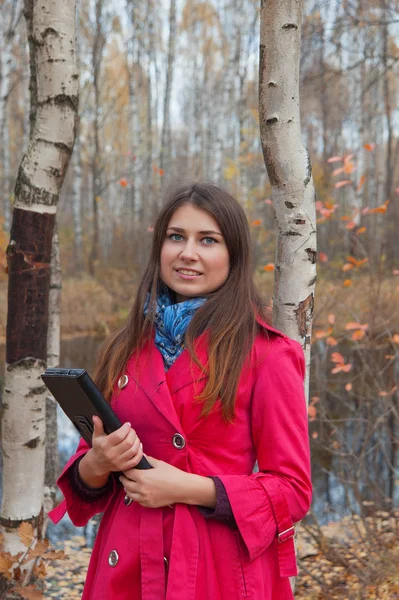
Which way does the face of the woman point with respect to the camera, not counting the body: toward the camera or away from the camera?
toward the camera

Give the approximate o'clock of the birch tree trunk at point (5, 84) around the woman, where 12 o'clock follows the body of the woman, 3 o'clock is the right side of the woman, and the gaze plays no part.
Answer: The birch tree trunk is roughly at 4 o'clock from the woman.

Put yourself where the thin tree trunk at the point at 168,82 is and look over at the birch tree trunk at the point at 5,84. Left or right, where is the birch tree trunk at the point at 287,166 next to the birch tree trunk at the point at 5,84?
left

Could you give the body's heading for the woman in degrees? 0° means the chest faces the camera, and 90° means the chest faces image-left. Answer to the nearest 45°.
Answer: approximately 45°

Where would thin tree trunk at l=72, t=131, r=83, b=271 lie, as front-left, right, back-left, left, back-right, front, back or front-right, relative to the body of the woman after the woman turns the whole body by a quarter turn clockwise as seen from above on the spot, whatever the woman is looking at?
front-right

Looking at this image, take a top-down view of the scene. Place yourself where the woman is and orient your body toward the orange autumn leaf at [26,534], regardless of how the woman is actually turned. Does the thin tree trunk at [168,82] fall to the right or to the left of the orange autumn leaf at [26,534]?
right

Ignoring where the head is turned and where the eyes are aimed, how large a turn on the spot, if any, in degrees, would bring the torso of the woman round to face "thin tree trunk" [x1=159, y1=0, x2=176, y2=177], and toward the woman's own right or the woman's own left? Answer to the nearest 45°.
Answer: approximately 135° to the woman's own right

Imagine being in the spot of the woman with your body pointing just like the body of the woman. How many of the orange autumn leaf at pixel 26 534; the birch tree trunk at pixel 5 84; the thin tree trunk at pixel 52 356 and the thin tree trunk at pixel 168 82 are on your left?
0

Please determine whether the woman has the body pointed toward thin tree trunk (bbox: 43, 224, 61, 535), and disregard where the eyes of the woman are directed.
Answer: no

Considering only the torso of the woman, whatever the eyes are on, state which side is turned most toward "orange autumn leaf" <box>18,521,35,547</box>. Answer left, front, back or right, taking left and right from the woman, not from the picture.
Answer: right
